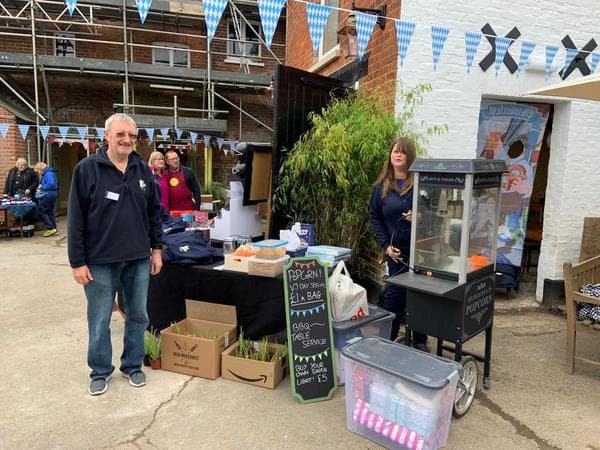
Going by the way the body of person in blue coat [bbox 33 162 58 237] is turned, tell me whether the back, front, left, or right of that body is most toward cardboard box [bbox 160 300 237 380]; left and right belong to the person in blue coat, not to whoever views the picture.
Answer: left

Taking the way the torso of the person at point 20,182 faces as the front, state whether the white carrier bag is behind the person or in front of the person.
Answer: in front

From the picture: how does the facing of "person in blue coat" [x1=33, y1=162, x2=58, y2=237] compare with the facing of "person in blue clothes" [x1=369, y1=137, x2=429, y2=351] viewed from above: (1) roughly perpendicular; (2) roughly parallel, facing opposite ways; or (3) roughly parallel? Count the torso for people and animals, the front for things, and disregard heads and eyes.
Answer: roughly perpendicular

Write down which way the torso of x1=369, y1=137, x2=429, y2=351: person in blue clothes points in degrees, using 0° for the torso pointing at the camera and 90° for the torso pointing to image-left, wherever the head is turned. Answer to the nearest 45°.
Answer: approximately 315°

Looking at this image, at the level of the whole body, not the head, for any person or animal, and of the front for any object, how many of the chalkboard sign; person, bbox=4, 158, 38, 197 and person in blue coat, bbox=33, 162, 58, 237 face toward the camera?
2

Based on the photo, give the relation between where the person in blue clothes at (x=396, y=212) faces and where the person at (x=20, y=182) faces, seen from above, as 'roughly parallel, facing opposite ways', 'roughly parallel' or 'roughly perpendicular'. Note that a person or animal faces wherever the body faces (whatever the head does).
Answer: roughly parallel

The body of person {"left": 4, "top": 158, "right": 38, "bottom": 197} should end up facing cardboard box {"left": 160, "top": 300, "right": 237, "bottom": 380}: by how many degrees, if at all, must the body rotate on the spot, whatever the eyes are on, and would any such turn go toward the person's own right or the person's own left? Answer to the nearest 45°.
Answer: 0° — they already face it

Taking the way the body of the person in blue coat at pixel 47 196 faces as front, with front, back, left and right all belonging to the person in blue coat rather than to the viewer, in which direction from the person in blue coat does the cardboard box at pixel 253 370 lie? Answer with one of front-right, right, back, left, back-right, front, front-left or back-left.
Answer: left

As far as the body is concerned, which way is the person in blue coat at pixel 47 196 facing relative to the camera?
to the viewer's left

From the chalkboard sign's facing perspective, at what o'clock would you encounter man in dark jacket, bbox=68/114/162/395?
The man in dark jacket is roughly at 3 o'clock from the chalkboard sign.

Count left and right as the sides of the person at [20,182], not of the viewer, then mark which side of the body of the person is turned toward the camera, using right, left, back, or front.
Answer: front

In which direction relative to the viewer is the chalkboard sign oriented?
toward the camera
